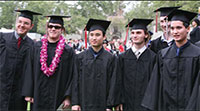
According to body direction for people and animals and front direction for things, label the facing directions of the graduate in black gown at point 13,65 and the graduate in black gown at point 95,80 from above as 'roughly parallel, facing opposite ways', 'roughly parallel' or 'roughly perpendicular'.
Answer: roughly parallel

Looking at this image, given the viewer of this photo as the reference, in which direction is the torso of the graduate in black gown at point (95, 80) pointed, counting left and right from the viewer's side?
facing the viewer

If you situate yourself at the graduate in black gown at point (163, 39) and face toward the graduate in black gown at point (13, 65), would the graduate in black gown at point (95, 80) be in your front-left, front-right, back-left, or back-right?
front-left

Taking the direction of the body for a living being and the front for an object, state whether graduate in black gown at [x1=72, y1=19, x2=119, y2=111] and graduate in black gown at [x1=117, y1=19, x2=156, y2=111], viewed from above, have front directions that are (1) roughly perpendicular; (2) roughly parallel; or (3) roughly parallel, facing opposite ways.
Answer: roughly parallel

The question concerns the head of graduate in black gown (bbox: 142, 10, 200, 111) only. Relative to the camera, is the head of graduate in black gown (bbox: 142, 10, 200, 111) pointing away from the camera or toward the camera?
toward the camera

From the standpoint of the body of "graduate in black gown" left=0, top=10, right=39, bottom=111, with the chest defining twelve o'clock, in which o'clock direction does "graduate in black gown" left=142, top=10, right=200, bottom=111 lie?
"graduate in black gown" left=142, top=10, right=200, bottom=111 is roughly at 10 o'clock from "graduate in black gown" left=0, top=10, right=39, bottom=111.

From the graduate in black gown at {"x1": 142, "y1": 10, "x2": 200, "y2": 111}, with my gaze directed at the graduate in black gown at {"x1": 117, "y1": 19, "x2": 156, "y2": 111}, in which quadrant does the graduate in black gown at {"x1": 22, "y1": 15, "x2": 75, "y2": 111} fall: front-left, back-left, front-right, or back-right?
front-left

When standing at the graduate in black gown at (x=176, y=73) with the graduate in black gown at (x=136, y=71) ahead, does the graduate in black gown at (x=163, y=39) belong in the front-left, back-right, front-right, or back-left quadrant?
front-right

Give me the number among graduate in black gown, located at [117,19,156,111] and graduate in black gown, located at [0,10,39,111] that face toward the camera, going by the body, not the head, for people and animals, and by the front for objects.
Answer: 2

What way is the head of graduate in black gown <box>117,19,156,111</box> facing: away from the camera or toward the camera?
toward the camera

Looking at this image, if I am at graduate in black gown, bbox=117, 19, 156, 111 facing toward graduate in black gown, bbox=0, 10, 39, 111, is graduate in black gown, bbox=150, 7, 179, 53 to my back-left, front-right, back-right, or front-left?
back-right

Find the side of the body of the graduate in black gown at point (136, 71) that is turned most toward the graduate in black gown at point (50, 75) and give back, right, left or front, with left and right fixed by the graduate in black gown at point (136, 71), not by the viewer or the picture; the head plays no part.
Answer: right

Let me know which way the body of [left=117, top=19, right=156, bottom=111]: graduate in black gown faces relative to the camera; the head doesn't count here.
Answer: toward the camera
